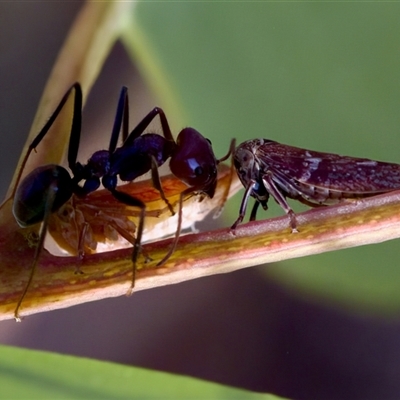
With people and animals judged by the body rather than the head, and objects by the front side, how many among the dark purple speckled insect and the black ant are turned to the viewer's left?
1

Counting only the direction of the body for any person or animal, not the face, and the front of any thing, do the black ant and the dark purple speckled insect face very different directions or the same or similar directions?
very different directions

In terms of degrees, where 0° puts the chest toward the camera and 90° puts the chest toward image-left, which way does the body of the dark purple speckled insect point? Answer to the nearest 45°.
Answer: approximately 90°

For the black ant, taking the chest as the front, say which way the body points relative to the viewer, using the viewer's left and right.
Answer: facing to the right of the viewer
